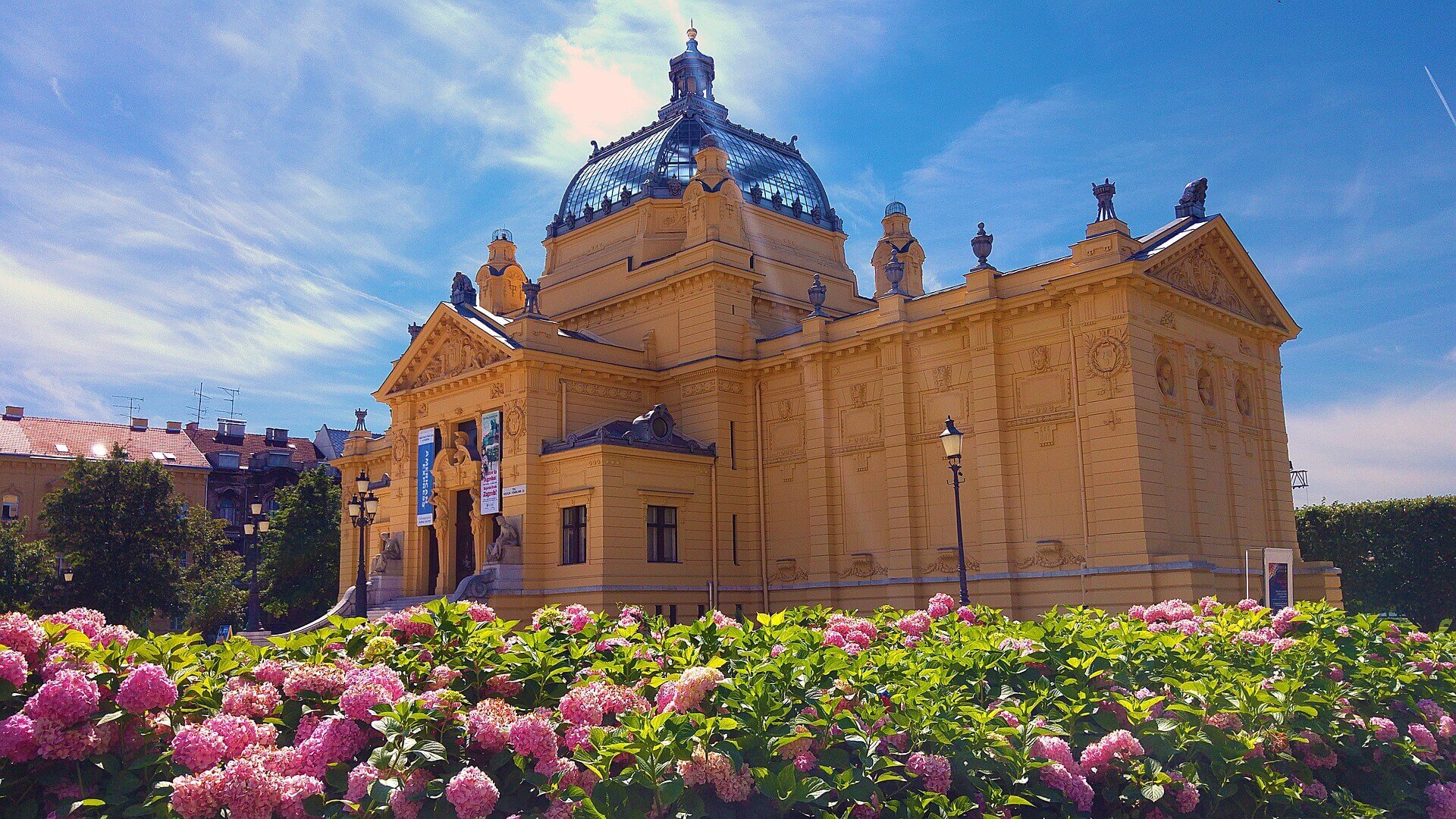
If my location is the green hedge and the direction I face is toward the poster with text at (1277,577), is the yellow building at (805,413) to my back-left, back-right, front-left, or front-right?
front-right

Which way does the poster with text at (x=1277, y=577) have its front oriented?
toward the camera

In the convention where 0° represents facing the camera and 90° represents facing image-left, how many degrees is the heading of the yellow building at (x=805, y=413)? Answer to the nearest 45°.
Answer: approximately 45°

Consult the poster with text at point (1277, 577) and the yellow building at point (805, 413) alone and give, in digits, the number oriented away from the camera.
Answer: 0

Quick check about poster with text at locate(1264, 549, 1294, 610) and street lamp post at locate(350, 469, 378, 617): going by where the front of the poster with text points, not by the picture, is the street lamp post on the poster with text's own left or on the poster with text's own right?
on the poster with text's own right

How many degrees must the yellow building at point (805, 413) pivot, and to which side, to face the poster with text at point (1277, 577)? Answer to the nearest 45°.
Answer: approximately 90° to its left

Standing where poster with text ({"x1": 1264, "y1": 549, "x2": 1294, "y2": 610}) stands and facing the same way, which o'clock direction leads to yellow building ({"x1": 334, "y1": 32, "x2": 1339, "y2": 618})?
The yellow building is roughly at 4 o'clock from the poster with text.

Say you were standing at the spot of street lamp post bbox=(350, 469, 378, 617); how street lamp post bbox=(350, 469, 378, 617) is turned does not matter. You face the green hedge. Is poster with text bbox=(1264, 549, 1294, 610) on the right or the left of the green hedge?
right

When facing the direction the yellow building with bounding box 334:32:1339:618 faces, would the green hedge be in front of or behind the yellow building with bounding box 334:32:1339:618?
behind

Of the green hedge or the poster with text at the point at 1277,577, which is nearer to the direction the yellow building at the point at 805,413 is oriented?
the poster with text

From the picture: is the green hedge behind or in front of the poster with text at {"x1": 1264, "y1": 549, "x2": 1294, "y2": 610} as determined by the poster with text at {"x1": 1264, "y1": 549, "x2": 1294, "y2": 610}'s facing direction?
behind
